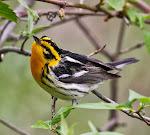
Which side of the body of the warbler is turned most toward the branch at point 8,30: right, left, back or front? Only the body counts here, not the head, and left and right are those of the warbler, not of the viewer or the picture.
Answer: front

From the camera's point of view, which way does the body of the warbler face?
to the viewer's left

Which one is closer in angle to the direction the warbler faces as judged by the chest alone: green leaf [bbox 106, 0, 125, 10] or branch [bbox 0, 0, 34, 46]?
the branch
